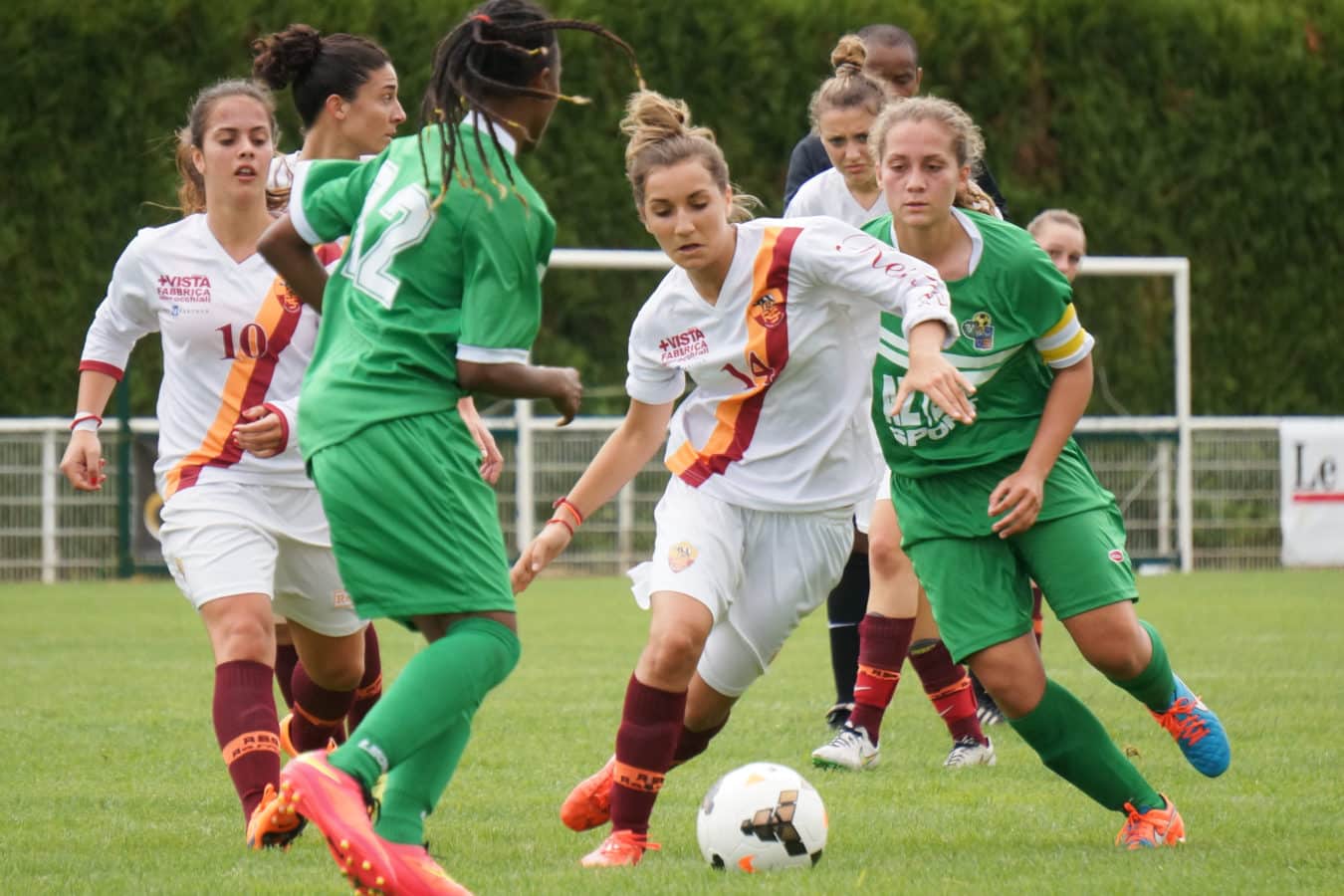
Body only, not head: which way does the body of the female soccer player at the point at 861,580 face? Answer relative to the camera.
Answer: toward the camera

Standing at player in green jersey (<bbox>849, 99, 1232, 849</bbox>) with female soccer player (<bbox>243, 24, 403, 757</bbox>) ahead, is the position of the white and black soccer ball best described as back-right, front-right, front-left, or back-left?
front-left

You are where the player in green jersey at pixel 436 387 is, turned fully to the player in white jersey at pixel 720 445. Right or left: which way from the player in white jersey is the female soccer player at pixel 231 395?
left

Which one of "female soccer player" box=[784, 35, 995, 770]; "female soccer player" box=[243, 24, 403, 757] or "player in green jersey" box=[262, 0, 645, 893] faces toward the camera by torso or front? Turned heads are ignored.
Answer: "female soccer player" box=[784, 35, 995, 770]

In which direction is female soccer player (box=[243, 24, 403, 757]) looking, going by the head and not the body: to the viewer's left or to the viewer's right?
to the viewer's right

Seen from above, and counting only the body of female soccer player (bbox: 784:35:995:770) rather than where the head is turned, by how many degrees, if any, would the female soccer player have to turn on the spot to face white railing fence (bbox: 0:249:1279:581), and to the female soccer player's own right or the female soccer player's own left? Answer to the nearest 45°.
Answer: approximately 180°

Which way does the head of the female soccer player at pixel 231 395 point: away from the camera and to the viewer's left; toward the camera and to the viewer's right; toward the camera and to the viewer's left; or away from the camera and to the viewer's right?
toward the camera and to the viewer's right

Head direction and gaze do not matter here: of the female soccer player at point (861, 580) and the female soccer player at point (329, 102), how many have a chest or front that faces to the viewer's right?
1

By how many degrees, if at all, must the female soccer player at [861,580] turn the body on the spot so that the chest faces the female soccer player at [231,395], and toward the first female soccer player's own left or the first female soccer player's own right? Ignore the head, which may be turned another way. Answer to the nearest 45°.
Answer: approximately 45° to the first female soccer player's own right

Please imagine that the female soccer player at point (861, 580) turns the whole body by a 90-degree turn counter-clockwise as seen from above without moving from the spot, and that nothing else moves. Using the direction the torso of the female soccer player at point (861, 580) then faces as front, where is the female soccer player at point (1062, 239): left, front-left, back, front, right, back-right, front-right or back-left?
front-left

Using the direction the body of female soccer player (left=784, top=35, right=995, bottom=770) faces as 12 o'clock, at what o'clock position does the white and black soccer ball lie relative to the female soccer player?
The white and black soccer ball is roughly at 12 o'clock from the female soccer player.

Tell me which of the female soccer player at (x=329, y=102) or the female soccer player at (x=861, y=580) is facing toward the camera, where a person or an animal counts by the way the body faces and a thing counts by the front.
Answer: the female soccer player at (x=861, y=580)

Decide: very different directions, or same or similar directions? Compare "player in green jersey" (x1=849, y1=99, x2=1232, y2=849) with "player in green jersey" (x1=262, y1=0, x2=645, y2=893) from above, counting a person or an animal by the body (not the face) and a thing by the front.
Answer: very different directions

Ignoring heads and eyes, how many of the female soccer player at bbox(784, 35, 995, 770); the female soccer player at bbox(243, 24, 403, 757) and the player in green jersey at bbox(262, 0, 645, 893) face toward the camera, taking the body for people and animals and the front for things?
1

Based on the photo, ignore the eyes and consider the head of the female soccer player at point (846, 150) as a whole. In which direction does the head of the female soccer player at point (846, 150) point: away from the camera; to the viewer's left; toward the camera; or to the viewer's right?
toward the camera

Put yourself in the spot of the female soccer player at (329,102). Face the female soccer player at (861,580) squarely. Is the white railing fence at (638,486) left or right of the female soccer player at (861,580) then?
left

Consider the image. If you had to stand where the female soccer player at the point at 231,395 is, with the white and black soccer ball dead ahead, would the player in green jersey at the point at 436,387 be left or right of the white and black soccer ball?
right
